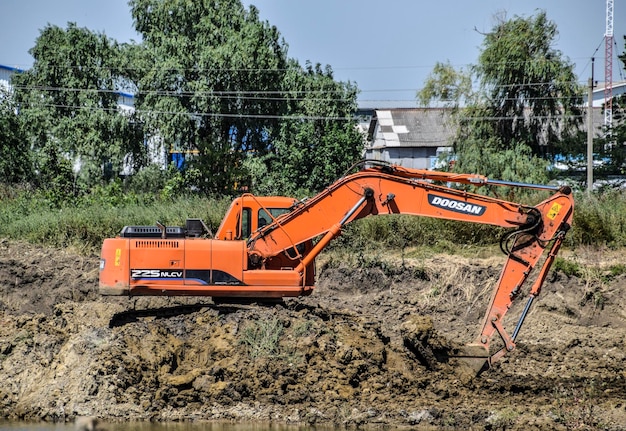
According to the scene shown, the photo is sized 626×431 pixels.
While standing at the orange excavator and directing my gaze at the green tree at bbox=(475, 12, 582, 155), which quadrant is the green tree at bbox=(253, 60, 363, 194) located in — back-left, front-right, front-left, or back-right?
front-left

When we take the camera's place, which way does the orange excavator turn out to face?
facing to the right of the viewer

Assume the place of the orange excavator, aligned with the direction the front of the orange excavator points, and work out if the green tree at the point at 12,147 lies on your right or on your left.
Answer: on your left

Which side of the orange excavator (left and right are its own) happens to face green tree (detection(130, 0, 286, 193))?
left

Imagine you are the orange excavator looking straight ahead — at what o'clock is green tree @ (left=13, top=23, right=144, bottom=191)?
The green tree is roughly at 8 o'clock from the orange excavator.

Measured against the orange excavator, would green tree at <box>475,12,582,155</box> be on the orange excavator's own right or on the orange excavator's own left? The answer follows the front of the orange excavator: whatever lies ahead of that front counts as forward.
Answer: on the orange excavator's own left

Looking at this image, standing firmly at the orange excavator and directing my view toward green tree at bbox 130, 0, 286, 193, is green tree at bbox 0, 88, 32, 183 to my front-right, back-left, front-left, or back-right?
front-left

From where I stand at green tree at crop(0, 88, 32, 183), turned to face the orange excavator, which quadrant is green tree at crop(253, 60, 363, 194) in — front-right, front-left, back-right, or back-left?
front-left

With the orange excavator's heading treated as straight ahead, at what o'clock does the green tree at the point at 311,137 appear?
The green tree is roughly at 9 o'clock from the orange excavator.
